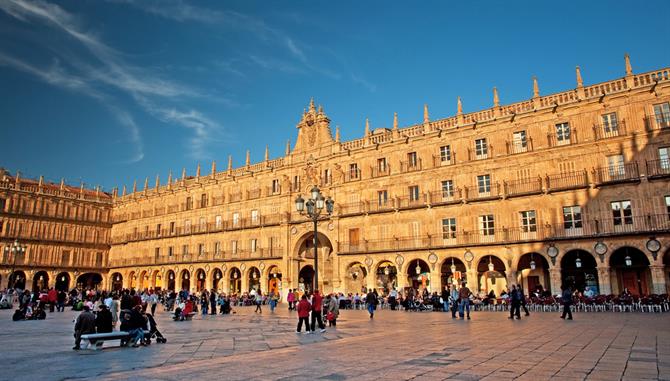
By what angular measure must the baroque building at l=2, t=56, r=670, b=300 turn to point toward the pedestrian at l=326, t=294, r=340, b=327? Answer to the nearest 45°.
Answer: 0° — it already faces them

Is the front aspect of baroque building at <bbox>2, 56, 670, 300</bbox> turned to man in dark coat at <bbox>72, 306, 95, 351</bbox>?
yes

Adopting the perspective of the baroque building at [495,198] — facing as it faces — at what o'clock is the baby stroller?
The baby stroller is roughly at 12 o'clock from the baroque building.

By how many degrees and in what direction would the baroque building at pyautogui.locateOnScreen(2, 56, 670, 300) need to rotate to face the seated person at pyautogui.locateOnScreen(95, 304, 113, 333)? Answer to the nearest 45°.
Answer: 0° — it already faces them

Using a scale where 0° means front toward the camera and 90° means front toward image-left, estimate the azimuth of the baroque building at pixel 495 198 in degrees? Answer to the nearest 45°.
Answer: approximately 45°

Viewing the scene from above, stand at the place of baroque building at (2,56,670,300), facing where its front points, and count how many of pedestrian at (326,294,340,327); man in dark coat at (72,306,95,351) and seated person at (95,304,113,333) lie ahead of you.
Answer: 3
